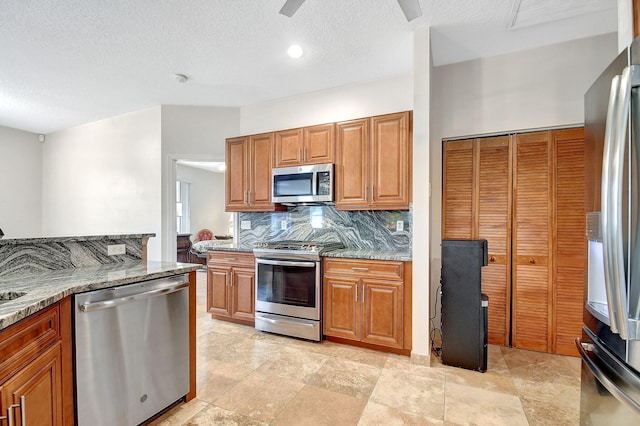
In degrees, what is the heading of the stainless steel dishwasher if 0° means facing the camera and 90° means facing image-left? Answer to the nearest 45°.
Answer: approximately 315°

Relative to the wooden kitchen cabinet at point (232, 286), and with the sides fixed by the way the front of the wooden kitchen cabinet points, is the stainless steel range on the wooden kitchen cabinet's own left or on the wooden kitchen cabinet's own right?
on the wooden kitchen cabinet's own left

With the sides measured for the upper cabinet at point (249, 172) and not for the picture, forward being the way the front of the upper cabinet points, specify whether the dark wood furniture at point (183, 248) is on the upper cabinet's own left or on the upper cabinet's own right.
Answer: on the upper cabinet's own right

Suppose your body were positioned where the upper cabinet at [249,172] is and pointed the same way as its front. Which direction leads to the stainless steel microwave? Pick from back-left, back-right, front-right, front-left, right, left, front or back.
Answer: left

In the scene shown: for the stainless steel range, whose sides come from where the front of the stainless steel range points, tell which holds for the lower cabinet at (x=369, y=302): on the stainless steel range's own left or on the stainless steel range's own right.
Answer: on the stainless steel range's own left

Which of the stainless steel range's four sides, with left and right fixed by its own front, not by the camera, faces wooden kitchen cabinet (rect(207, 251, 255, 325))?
right

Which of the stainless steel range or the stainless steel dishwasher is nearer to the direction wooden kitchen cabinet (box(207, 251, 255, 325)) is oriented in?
the stainless steel dishwasher
